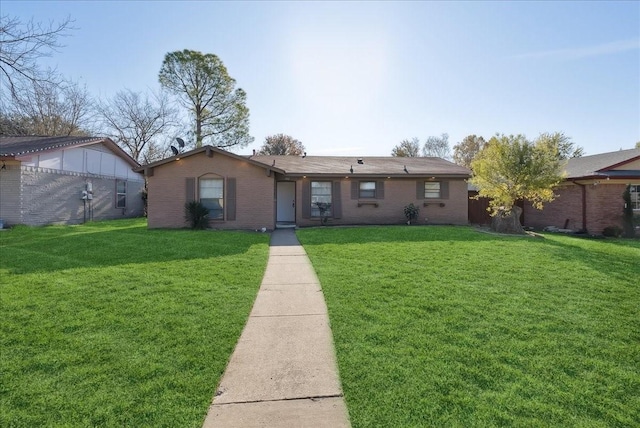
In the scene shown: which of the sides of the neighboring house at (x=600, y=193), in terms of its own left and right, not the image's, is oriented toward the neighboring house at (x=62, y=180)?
right

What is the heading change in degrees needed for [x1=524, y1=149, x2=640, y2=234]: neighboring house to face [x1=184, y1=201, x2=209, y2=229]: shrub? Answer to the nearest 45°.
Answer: approximately 90° to its right

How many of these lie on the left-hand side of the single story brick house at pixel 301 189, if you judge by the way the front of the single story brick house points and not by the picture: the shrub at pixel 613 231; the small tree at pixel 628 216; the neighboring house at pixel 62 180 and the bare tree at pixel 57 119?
2

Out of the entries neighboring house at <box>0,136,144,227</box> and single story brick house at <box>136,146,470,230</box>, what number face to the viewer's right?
0

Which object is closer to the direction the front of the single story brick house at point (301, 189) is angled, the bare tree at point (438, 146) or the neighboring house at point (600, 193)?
the neighboring house

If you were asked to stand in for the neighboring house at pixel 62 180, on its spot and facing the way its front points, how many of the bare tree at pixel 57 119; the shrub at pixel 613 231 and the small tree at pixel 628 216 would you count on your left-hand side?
2

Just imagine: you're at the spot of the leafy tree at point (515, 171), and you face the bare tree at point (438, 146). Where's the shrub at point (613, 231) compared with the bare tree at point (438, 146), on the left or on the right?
right

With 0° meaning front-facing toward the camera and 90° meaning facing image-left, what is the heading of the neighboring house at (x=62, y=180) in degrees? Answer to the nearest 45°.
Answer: approximately 45°

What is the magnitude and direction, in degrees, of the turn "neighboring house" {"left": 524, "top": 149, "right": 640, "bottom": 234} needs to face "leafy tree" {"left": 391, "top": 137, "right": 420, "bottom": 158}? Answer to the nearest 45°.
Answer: approximately 180°

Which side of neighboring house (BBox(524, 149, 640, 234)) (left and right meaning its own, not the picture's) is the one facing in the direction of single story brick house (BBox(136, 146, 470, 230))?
right

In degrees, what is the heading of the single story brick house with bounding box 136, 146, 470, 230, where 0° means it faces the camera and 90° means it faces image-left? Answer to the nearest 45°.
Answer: approximately 0°

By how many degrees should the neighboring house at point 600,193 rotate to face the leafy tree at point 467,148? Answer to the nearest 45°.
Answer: approximately 180°

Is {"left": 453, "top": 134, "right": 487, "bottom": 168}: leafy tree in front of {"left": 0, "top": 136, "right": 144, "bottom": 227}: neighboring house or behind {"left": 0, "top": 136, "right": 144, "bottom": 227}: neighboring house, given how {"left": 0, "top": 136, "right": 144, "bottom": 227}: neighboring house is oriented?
behind

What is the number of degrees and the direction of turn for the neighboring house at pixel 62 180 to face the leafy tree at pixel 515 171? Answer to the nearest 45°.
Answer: approximately 90° to its left

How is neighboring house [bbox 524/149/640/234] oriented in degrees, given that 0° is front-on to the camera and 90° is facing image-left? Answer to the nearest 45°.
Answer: approximately 315°
